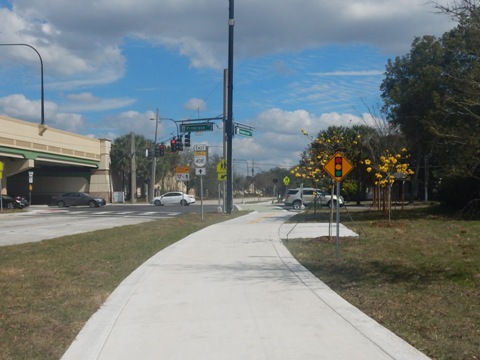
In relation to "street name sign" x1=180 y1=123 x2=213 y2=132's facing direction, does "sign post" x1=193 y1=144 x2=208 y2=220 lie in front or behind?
in front

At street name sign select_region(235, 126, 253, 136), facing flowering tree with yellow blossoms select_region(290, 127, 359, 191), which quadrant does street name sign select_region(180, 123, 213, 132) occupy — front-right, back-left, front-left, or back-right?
back-right

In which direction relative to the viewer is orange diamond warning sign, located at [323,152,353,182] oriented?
toward the camera

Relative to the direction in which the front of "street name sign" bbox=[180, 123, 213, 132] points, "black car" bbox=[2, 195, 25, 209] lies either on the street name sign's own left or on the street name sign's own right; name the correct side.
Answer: on the street name sign's own right

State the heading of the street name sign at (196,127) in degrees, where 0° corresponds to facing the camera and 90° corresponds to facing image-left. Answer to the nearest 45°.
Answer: approximately 0°

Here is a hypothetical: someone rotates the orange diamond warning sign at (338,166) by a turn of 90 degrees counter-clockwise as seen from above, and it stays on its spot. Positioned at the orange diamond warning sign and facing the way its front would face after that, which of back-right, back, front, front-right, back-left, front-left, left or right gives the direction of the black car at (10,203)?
back-left

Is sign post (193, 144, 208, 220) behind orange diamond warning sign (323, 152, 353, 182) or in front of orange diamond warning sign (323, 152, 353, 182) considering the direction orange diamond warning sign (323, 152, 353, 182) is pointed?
behind

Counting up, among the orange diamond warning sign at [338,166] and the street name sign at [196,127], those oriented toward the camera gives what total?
2

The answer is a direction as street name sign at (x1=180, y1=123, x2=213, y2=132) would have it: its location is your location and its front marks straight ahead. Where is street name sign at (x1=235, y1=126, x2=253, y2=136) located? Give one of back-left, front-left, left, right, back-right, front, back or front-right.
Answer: front-left

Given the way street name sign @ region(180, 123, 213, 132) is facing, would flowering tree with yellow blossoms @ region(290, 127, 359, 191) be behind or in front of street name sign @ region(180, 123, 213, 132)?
in front
